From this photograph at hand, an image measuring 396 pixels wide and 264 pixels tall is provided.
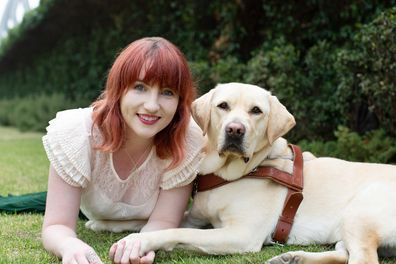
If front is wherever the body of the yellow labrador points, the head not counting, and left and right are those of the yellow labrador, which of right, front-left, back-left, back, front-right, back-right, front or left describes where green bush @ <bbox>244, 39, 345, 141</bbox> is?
right

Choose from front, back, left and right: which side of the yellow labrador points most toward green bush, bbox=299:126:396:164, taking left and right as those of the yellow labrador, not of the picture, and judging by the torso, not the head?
right

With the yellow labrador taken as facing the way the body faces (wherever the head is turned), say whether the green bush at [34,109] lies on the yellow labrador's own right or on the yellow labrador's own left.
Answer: on the yellow labrador's own right

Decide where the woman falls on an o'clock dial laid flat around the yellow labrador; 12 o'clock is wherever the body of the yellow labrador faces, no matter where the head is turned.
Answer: The woman is roughly at 12 o'clock from the yellow labrador.

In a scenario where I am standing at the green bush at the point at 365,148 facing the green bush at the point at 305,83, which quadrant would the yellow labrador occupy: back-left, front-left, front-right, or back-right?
back-left

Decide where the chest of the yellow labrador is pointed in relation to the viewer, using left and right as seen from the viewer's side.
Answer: facing to the left of the viewer
